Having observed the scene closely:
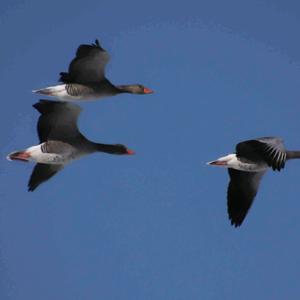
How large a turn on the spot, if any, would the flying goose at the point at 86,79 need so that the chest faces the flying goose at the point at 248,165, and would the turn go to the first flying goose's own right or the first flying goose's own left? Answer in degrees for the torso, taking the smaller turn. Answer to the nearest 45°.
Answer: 0° — it already faces it

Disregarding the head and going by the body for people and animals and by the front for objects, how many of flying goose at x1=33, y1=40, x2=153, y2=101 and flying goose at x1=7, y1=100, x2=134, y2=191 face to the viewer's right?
2

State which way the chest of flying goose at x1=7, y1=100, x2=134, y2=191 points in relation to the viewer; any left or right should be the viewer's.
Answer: facing to the right of the viewer

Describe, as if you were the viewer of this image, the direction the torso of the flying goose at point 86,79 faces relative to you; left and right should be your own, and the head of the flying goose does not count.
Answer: facing to the right of the viewer

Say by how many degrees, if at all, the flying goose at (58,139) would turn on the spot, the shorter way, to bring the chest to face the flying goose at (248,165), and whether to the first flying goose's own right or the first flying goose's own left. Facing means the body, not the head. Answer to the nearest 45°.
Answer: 0° — it already faces it
